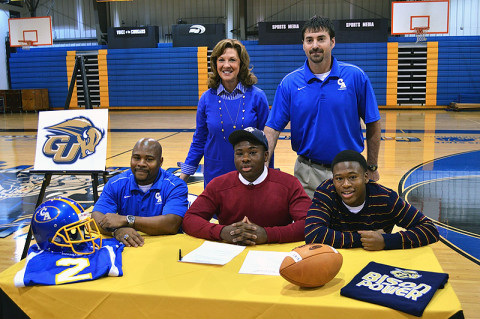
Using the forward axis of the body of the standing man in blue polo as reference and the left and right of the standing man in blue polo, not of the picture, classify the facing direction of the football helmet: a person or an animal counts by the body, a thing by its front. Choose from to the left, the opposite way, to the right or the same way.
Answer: to the left

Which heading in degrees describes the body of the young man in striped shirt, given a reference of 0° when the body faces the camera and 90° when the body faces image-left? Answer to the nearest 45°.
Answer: approximately 0°

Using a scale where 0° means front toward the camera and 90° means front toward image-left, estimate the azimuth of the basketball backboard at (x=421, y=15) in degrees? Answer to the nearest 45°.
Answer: approximately 0°

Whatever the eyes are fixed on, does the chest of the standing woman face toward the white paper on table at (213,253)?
yes

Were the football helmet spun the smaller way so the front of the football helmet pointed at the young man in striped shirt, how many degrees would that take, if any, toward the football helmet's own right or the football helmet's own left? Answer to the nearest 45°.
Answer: approximately 45° to the football helmet's own left

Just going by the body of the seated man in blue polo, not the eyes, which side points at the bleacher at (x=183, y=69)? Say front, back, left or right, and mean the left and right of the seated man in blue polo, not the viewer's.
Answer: back

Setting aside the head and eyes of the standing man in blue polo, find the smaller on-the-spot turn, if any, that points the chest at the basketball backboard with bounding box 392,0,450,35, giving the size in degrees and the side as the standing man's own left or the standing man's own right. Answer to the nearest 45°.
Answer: approximately 180°

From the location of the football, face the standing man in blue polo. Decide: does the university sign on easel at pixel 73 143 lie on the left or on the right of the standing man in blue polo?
left
